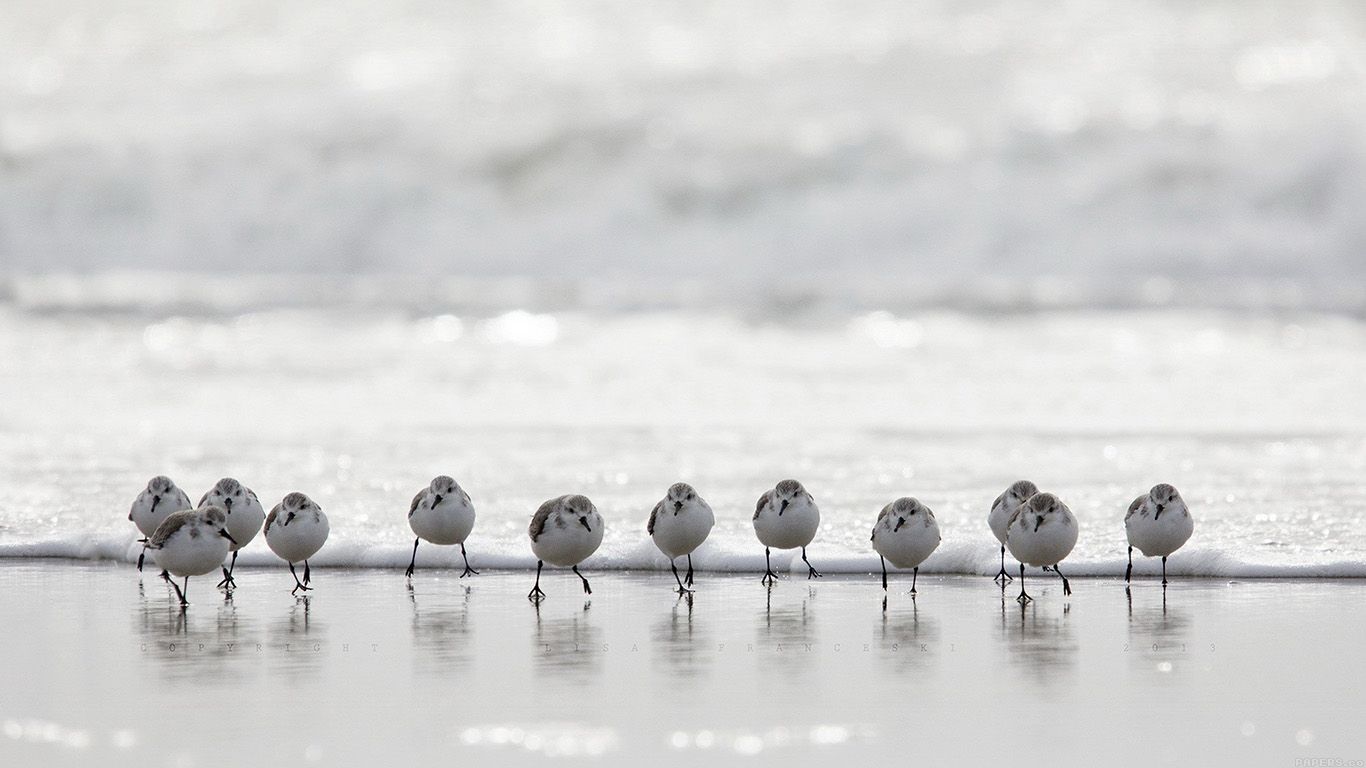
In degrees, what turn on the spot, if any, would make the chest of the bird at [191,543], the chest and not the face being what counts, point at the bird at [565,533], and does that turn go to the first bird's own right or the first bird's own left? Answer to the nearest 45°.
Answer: approximately 45° to the first bird's own left

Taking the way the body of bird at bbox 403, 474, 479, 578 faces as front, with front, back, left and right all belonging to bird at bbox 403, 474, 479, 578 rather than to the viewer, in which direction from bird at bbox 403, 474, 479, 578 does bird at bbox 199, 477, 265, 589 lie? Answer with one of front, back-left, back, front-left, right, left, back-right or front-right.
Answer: right

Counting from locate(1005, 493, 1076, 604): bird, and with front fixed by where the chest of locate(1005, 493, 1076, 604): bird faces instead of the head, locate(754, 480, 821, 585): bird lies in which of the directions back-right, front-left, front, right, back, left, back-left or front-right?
right

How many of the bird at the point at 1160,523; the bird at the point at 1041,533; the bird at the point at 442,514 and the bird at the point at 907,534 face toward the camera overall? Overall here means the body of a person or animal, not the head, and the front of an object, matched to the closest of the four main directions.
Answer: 4

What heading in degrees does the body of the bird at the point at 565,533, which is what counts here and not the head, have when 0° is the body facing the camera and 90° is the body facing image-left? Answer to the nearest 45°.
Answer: approximately 315°

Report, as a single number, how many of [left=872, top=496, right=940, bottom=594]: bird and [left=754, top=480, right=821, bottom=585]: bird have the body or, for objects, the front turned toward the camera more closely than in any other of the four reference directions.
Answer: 2

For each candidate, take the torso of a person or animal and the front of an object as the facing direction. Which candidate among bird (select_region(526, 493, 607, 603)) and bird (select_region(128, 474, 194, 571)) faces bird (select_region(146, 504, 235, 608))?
bird (select_region(128, 474, 194, 571))

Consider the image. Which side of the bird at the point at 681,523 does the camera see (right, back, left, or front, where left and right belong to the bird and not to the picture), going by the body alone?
front

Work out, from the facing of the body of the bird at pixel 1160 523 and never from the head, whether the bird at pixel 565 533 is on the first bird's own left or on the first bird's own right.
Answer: on the first bird's own right

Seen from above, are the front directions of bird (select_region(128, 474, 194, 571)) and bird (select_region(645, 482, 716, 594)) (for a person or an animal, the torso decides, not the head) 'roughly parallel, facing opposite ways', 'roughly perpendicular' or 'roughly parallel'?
roughly parallel

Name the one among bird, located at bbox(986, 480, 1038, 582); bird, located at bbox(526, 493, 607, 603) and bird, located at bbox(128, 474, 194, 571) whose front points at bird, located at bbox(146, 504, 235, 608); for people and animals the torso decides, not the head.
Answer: bird, located at bbox(128, 474, 194, 571)

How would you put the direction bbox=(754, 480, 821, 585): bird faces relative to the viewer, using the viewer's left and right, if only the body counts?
facing the viewer

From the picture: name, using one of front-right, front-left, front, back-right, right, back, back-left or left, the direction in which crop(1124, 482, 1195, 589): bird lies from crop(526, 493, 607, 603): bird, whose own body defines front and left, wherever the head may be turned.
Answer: front-left

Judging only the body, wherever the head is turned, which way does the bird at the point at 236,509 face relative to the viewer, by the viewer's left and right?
facing the viewer

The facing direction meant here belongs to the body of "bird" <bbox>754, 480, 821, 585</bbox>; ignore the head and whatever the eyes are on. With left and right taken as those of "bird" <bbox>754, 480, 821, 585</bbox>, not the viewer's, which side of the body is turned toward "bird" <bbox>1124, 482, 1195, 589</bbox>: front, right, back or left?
left

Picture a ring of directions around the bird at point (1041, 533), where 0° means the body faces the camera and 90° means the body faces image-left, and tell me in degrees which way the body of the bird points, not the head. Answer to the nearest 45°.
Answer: approximately 0°

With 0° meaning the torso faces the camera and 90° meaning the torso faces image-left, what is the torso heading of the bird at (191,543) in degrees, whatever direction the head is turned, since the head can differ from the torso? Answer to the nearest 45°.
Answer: approximately 315°
